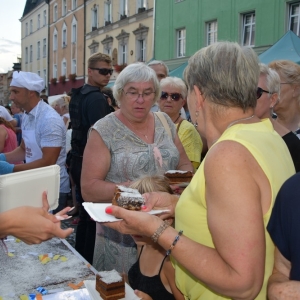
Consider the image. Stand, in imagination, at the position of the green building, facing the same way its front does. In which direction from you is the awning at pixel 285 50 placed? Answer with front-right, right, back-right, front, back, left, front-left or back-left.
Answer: front-left

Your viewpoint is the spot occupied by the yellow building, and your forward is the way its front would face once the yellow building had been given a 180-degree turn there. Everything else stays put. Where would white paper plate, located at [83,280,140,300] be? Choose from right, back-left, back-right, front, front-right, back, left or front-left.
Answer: back-right

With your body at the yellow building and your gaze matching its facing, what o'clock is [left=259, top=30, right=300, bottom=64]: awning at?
The awning is roughly at 10 o'clock from the yellow building.

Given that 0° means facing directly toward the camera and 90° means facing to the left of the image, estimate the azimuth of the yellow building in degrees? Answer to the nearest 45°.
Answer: approximately 45°

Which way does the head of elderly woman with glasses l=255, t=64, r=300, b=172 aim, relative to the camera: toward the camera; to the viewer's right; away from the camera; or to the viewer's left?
to the viewer's left

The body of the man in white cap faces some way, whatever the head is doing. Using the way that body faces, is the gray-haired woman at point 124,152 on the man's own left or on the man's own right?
on the man's own left

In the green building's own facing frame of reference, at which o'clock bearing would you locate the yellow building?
The yellow building is roughly at 3 o'clock from the green building.

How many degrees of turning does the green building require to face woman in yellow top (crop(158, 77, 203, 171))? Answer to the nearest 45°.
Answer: approximately 45° to its left
